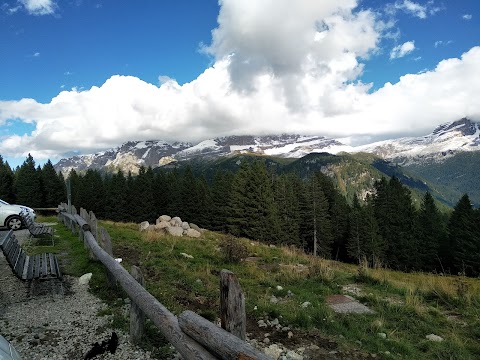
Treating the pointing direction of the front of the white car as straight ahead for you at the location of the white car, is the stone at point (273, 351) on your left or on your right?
on your right

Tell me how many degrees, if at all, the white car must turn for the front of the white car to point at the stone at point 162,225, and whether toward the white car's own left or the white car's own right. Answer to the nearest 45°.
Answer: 0° — it already faces it

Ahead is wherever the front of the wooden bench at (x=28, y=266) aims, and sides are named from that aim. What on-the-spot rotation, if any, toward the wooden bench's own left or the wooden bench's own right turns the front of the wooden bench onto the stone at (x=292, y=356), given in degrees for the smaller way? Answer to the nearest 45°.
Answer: approximately 45° to the wooden bench's own right

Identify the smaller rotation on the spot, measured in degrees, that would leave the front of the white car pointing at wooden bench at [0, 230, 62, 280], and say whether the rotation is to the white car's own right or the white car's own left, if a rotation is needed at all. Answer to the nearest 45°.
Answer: approximately 90° to the white car's own right

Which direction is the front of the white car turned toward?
to the viewer's right

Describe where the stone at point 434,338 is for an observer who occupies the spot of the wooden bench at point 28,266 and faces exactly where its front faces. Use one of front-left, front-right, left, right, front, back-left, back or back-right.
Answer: front-right

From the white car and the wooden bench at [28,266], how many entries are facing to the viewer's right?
2

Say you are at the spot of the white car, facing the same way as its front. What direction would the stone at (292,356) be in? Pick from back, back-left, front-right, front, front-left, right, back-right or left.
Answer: right

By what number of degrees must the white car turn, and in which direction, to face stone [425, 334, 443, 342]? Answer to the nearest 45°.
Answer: approximately 90° to its right

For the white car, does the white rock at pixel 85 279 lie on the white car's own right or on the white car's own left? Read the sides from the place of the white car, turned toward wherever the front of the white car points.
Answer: on the white car's own right

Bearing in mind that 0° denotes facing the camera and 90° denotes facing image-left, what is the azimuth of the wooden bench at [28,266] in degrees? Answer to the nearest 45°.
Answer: approximately 270°
